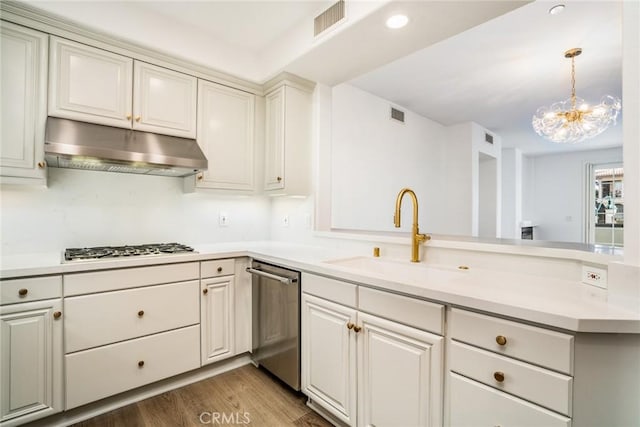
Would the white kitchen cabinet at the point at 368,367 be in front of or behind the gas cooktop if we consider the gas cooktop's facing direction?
in front

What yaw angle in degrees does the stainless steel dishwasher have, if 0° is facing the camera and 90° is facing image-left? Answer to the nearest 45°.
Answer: approximately 45°

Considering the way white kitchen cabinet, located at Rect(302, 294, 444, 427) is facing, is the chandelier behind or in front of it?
behind

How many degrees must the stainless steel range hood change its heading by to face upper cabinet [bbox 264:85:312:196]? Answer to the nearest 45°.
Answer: approximately 90° to its left

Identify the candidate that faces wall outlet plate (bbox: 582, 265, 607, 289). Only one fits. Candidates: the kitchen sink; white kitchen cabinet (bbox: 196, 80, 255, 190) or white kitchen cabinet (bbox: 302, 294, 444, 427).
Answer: white kitchen cabinet (bbox: 196, 80, 255, 190)

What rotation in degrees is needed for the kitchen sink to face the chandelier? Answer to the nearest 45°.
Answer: approximately 180°

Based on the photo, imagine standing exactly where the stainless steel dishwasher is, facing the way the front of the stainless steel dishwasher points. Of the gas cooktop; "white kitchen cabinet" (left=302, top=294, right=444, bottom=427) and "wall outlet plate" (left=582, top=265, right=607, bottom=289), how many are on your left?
2

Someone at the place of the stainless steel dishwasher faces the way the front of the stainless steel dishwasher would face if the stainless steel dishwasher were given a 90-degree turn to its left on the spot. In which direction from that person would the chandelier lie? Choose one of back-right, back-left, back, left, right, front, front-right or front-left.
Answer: front-left

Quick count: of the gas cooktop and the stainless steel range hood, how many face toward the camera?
2

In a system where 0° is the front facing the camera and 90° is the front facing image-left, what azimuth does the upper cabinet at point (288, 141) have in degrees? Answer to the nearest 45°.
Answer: approximately 45°
